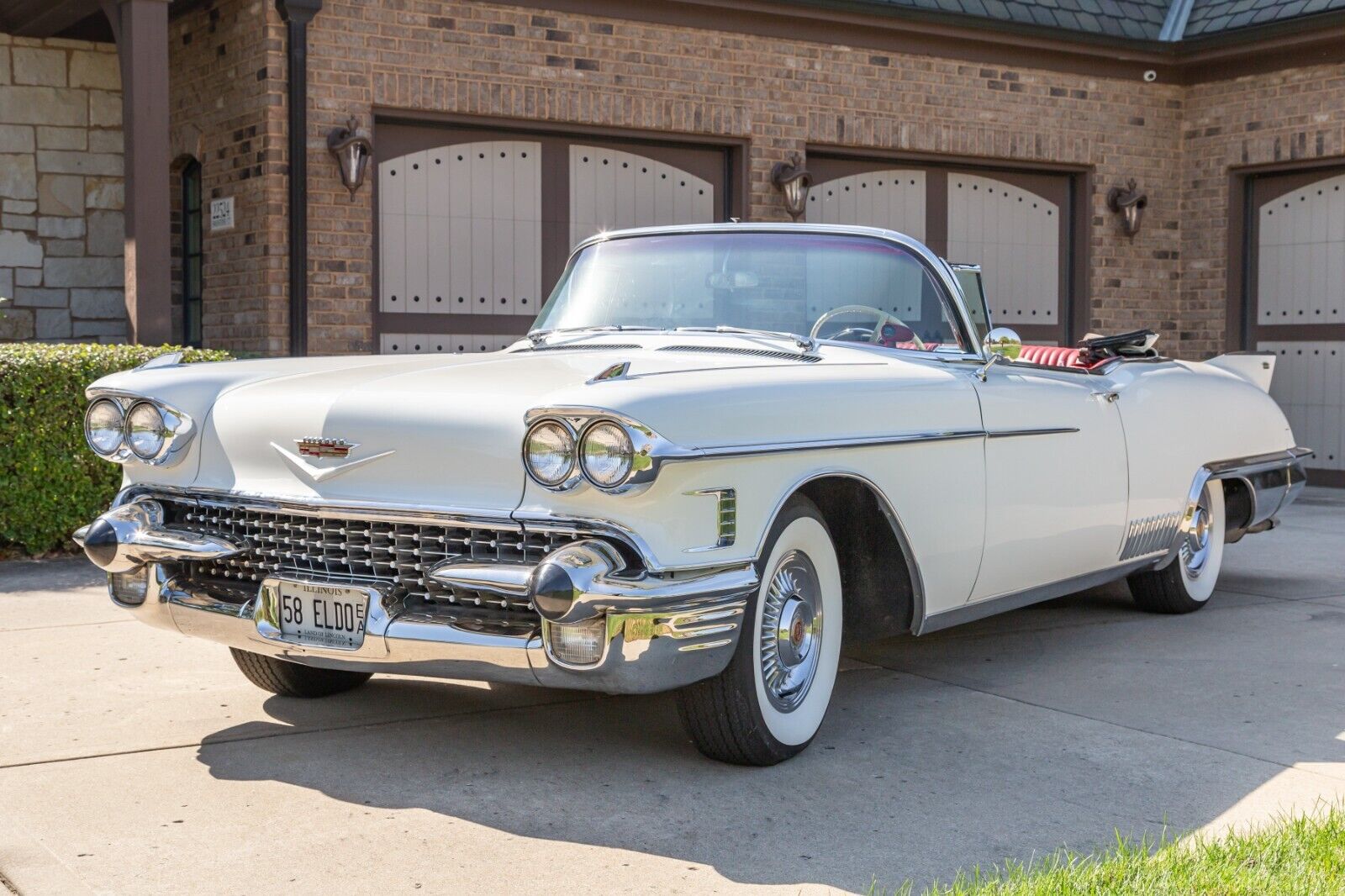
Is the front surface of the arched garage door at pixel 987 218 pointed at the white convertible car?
yes

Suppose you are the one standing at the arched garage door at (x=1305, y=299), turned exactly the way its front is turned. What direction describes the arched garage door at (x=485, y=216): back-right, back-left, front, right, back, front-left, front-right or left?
front-right

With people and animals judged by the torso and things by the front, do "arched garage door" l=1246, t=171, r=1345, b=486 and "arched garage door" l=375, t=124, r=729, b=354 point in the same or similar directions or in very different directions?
same or similar directions

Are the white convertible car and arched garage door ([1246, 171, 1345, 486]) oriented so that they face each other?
no

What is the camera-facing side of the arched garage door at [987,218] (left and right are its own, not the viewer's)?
front

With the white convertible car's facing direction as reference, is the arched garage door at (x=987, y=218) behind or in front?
behind

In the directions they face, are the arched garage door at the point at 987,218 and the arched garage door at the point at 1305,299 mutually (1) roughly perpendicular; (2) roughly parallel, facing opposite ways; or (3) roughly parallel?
roughly parallel

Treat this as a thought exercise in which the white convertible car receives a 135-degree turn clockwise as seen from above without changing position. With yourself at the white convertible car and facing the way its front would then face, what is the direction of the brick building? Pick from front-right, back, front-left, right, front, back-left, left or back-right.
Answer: front

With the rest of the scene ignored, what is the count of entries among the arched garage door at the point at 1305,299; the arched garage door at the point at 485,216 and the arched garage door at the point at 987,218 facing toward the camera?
3

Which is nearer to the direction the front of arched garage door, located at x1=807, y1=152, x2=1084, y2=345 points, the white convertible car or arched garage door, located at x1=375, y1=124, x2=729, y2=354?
the white convertible car

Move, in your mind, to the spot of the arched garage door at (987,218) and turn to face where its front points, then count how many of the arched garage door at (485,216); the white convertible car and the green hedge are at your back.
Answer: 0

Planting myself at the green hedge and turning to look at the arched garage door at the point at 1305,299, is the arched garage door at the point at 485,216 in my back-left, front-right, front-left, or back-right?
front-left

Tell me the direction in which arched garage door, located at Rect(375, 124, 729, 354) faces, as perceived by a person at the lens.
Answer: facing the viewer

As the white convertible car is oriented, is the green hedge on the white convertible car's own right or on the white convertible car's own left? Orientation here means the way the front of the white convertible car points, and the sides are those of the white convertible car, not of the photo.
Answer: on the white convertible car's own right

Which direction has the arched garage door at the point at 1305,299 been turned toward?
toward the camera

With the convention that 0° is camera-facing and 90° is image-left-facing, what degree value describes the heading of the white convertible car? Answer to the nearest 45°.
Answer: approximately 45°
